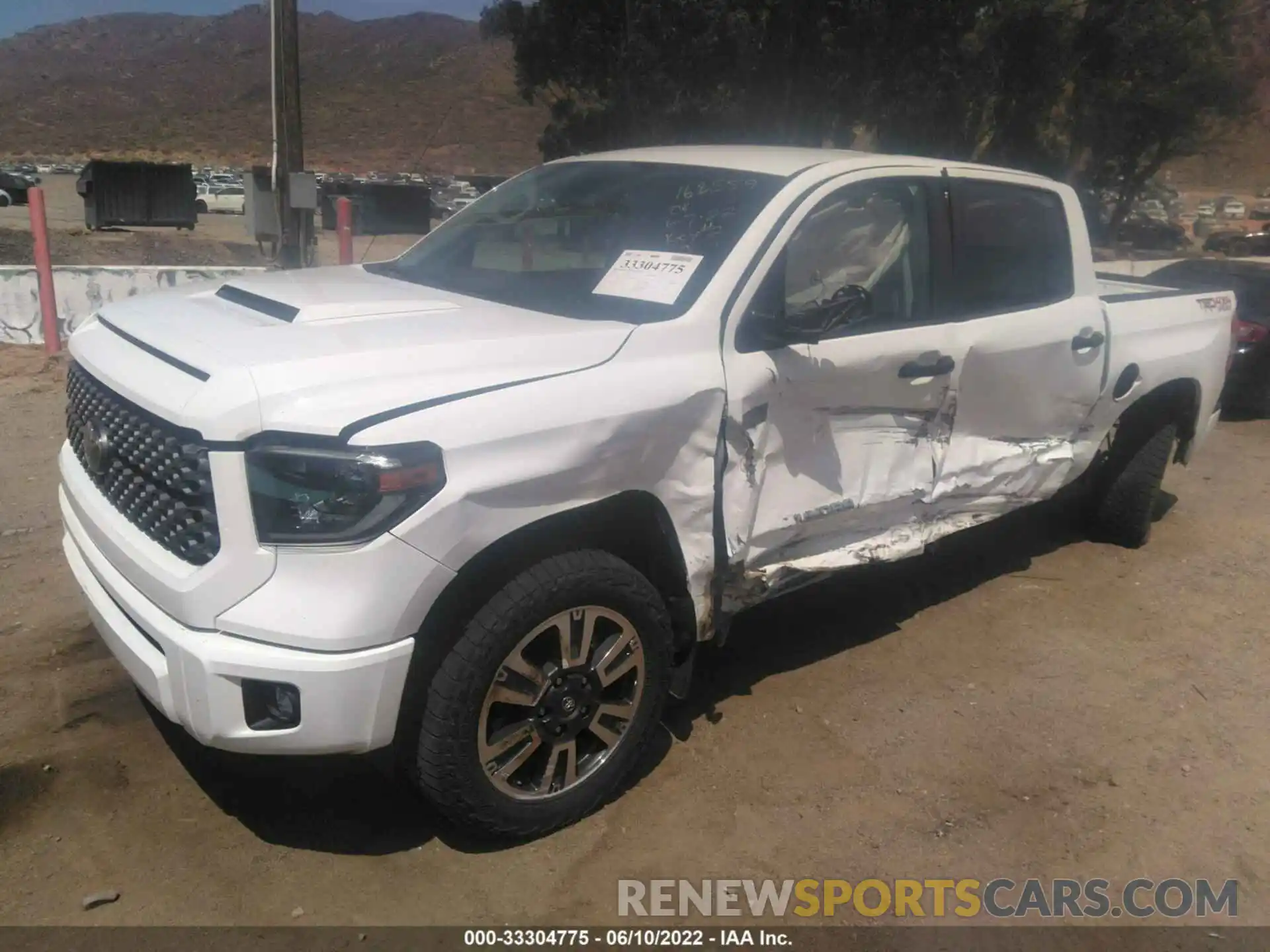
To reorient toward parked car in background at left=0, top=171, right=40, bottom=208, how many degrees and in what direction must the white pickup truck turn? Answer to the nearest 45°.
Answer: approximately 90° to its right

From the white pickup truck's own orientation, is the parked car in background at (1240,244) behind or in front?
behind

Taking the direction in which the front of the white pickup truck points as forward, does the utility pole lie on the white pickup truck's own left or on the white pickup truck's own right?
on the white pickup truck's own right

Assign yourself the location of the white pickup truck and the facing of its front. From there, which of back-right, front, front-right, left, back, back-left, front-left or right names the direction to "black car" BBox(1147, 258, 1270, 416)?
back

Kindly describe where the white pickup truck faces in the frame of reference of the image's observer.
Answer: facing the viewer and to the left of the viewer

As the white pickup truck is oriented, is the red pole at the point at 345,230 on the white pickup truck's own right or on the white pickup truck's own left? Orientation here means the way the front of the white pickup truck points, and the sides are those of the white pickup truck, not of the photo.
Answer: on the white pickup truck's own right

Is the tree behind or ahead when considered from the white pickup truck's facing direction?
behind

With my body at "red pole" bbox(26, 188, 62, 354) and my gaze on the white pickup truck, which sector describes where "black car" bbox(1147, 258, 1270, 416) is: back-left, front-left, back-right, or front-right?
front-left

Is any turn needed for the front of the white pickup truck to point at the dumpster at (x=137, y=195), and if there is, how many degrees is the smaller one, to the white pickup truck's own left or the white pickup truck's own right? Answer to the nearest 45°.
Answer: approximately 90° to the white pickup truck's own right

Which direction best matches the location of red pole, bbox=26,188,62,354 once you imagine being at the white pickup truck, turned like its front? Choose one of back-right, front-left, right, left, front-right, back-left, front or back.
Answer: right
